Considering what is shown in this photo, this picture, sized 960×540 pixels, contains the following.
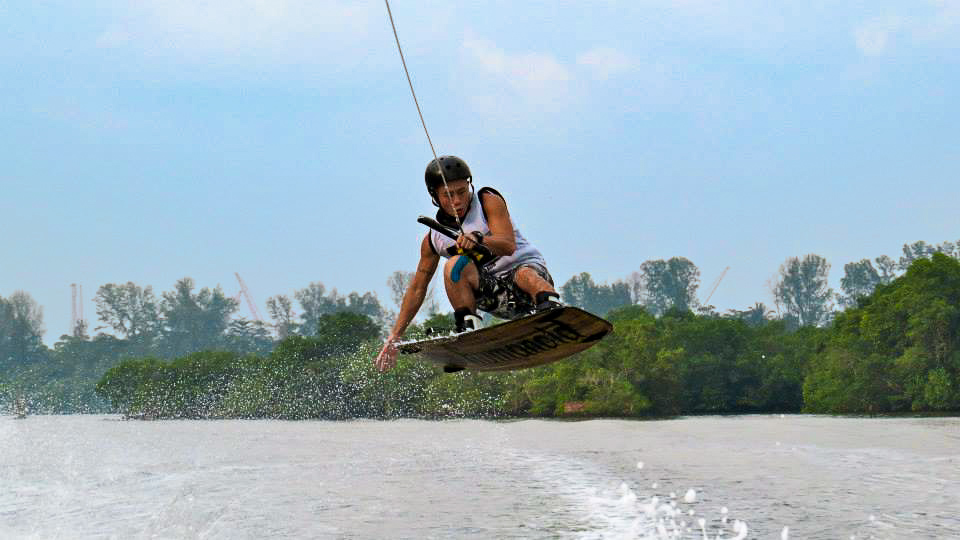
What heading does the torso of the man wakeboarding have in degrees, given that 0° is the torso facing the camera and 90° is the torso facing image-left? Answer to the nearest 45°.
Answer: approximately 45°
